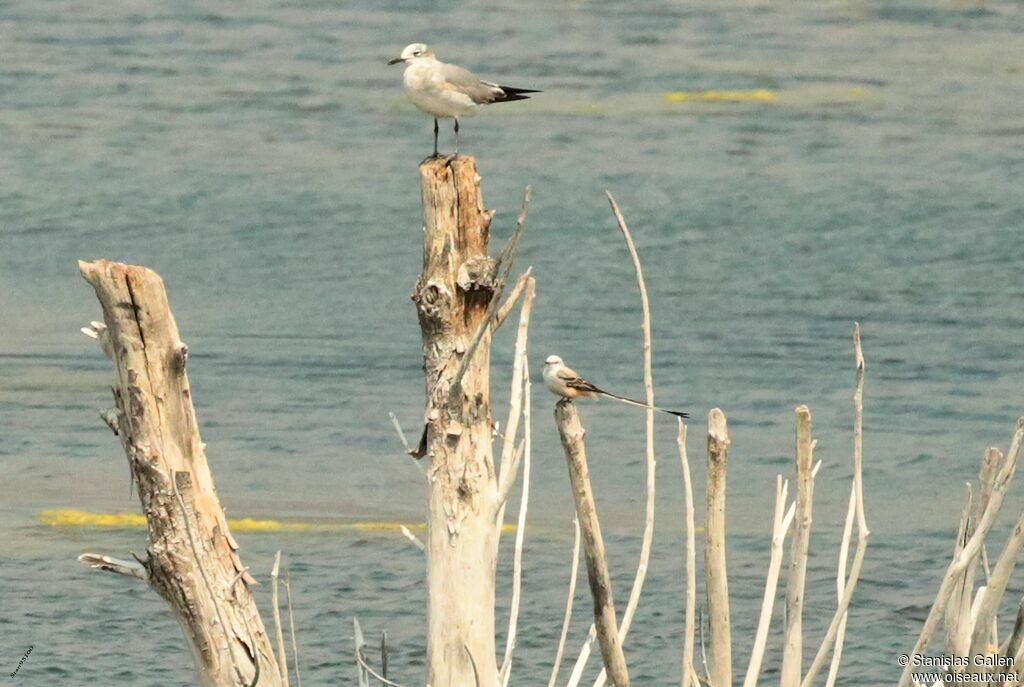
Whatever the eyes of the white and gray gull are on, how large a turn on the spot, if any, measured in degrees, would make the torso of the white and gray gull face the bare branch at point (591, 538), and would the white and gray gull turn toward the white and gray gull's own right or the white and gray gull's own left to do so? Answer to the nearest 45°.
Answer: approximately 180°

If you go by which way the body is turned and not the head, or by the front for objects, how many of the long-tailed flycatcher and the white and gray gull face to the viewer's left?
2

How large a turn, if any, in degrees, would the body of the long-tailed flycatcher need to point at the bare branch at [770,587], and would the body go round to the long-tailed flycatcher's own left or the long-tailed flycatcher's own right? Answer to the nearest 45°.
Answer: approximately 135° to the long-tailed flycatcher's own left

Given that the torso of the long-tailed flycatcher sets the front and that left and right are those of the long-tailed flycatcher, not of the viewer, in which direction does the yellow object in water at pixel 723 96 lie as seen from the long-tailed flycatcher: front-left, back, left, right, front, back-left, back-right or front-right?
right

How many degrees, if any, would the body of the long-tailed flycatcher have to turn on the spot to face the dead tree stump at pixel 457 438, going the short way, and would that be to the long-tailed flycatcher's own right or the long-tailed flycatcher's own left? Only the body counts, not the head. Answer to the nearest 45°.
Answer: approximately 45° to the long-tailed flycatcher's own left

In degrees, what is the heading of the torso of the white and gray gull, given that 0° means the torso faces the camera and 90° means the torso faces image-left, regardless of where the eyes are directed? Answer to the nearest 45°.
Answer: approximately 90°

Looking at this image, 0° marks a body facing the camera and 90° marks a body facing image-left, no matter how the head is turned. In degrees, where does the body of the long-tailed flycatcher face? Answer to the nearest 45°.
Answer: approximately 90°
